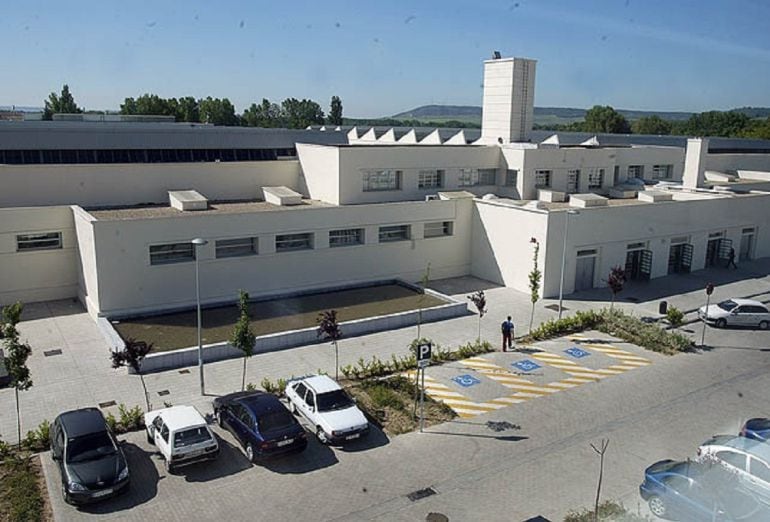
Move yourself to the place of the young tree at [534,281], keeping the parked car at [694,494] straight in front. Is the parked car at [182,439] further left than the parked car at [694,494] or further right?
right

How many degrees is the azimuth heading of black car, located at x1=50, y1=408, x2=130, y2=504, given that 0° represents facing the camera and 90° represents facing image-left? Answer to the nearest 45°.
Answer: approximately 0°

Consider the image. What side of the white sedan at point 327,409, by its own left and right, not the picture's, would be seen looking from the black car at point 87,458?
right

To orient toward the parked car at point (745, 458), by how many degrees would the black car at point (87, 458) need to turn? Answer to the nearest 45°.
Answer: approximately 45° to its left

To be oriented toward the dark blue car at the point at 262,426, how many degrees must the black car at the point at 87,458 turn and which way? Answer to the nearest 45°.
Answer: approximately 90° to its left

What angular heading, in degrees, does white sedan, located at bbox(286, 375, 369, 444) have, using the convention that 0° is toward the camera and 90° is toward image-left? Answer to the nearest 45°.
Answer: approximately 315°

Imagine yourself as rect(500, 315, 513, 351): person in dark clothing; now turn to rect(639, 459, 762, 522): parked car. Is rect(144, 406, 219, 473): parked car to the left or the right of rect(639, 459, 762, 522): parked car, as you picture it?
right

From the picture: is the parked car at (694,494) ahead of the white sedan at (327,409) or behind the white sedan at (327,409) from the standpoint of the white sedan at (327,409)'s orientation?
ahead
